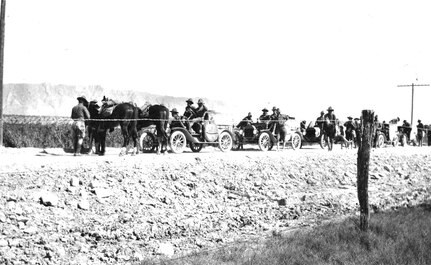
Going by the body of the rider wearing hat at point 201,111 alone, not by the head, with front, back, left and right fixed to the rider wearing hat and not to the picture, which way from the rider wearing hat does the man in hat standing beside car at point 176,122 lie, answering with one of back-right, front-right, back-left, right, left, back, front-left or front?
front

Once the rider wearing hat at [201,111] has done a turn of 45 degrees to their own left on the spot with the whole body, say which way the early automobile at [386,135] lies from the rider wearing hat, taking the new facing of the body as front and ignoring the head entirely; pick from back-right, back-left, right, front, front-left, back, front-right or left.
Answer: back-left

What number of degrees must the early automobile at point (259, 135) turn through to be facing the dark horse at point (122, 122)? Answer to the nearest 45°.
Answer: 0° — it already faces it

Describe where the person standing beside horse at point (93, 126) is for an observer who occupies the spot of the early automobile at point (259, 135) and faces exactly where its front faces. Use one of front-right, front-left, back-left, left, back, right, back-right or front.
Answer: front

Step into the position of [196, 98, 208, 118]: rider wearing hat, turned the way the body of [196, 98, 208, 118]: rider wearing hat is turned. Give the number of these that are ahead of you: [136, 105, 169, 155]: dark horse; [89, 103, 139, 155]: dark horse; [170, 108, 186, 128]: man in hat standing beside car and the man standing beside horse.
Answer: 4

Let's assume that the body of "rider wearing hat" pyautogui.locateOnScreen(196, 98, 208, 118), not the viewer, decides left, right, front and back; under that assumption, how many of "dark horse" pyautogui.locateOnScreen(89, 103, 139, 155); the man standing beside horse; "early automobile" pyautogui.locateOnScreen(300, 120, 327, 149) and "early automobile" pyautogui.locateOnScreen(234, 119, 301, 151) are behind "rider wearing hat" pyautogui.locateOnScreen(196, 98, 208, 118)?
2
